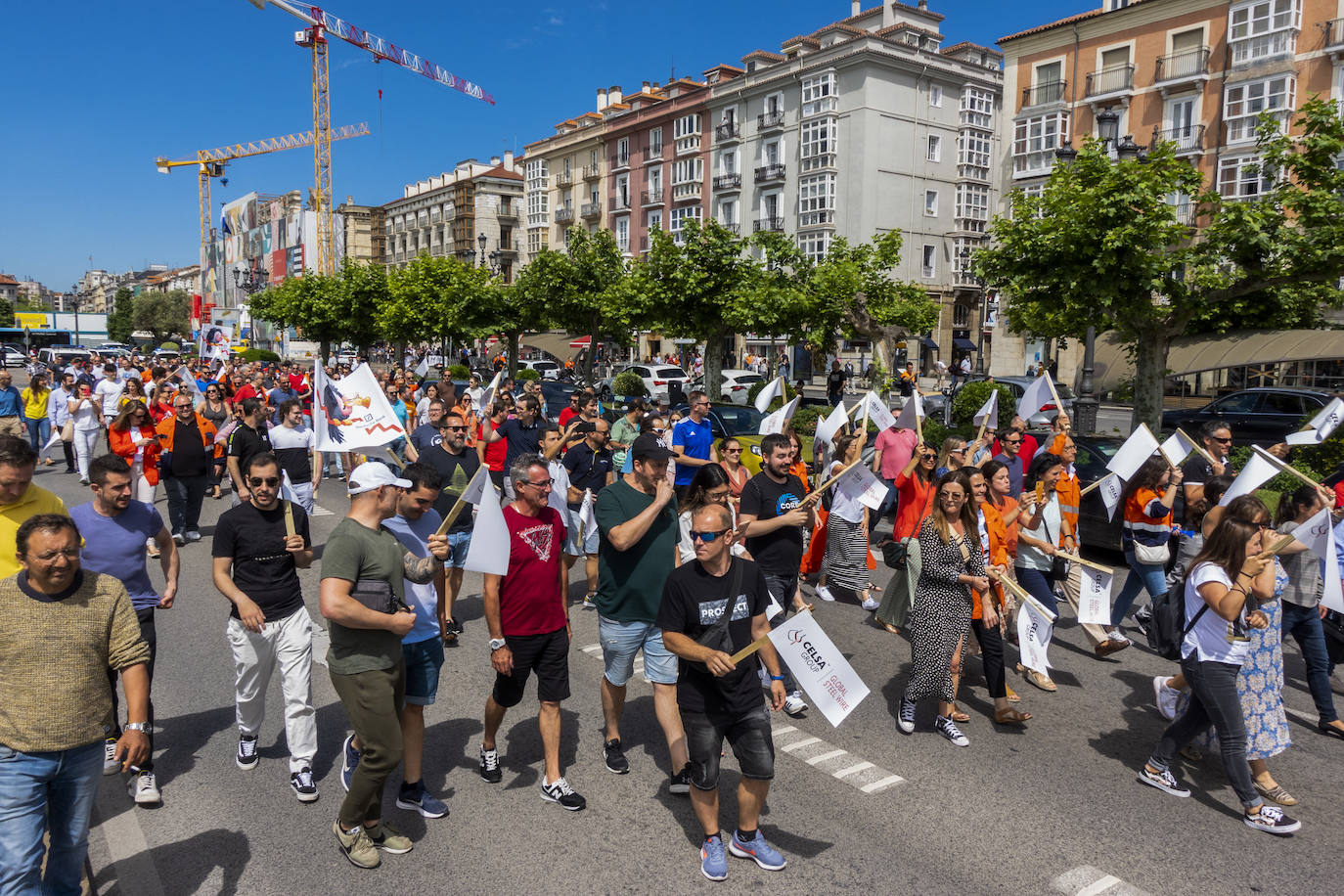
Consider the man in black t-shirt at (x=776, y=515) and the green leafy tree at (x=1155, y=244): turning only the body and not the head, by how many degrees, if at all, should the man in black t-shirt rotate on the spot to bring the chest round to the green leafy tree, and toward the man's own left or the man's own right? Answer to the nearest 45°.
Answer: approximately 90° to the man's own left

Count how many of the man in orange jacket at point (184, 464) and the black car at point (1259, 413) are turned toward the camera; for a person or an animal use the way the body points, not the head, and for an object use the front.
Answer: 1

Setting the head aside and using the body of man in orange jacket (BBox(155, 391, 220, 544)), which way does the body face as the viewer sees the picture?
toward the camera

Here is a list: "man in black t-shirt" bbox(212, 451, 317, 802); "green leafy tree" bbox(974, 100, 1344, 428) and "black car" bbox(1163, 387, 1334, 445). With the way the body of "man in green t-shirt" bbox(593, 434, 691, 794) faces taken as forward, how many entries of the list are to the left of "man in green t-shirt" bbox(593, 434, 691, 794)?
2

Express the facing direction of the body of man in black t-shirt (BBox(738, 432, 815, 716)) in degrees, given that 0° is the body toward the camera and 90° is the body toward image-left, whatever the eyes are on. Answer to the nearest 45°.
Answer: approximately 315°

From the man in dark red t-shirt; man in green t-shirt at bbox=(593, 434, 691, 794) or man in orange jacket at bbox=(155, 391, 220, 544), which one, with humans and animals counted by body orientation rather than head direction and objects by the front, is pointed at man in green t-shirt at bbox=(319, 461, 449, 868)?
the man in orange jacket

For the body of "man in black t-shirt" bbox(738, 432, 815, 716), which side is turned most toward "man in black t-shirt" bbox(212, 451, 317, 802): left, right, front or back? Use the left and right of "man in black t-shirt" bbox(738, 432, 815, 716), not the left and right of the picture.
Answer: right

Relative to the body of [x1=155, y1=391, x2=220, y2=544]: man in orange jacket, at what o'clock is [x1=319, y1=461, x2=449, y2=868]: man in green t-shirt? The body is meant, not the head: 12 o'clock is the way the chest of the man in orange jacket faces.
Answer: The man in green t-shirt is roughly at 12 o'clock from the man in orange jacket.

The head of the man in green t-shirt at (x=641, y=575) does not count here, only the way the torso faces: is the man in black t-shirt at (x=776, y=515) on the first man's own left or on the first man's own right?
on the first man's own left

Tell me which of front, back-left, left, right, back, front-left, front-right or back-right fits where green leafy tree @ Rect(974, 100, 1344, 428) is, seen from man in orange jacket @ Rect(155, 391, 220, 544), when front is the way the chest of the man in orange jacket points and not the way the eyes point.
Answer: left

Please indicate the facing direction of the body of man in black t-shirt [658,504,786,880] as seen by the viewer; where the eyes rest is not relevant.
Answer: toward the camera

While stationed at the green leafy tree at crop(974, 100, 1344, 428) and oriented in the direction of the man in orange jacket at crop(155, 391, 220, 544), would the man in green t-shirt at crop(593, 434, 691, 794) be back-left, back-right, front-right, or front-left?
front-left

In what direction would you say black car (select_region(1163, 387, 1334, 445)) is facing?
to the viewer's left

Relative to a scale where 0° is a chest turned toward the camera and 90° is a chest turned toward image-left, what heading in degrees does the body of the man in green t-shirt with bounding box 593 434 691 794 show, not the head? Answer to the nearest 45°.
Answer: approximately 315°

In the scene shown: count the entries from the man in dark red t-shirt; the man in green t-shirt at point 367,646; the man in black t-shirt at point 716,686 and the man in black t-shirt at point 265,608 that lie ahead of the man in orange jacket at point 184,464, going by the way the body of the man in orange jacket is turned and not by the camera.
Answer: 4
